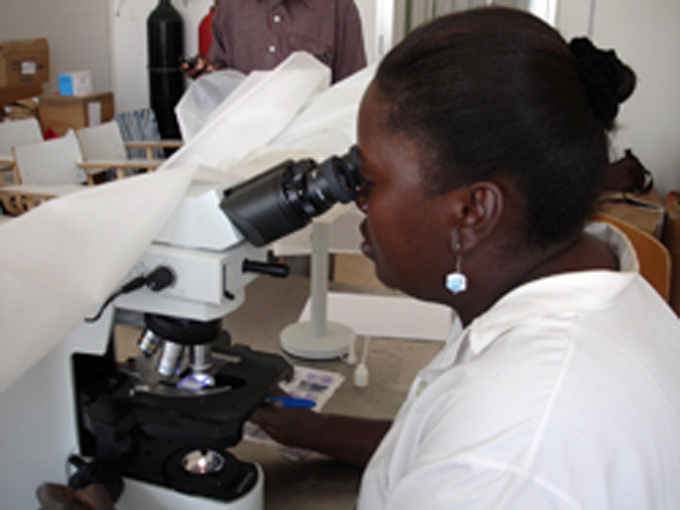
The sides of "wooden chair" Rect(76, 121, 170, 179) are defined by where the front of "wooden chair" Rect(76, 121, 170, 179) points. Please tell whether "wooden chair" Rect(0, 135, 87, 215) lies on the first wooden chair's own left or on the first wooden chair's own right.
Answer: on the first wooden chair's own right

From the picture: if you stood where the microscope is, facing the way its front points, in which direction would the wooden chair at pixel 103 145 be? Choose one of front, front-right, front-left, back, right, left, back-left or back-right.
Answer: left

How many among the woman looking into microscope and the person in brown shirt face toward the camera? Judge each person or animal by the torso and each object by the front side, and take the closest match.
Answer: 1

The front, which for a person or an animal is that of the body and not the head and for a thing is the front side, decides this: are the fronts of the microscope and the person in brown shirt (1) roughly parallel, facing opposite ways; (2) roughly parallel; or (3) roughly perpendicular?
roughly perpendicular

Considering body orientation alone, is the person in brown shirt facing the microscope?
yes

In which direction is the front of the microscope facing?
to the viewer's right

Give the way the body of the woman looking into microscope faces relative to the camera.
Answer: to the viewer's left

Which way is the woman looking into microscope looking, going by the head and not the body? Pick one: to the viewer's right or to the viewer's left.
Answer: to the viewer's left

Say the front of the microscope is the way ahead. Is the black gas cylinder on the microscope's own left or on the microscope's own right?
on the microscope's own left
